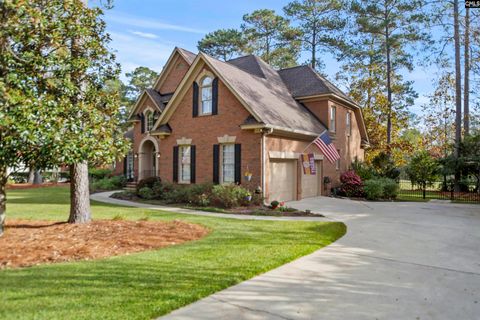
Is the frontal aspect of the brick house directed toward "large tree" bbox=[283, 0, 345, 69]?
no

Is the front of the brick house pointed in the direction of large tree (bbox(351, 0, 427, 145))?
no

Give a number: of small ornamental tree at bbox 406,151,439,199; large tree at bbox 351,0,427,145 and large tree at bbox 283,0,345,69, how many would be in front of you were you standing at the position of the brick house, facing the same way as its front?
0

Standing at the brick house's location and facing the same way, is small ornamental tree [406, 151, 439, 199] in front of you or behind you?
behind

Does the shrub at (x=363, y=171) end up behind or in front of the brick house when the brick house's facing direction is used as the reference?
behind

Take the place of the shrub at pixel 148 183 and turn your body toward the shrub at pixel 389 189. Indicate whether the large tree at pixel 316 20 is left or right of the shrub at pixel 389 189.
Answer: left

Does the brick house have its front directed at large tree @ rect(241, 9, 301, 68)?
no

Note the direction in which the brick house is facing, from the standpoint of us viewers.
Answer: facing the viewer and to the left of the viewer

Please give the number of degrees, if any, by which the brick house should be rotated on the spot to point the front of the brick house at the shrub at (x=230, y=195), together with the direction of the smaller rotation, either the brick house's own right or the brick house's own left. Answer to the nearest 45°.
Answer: approximately 45° to the brick house's own left

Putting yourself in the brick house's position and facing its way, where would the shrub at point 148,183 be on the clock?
The shrub is roughly at 2 o'clock from the brick house.

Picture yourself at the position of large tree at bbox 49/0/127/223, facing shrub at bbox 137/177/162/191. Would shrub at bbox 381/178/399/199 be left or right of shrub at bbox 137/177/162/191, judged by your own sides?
right

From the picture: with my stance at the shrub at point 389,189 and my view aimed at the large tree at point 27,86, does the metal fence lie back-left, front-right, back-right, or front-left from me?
back-left

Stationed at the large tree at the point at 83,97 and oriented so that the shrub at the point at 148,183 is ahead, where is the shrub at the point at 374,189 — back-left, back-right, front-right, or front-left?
front-right
